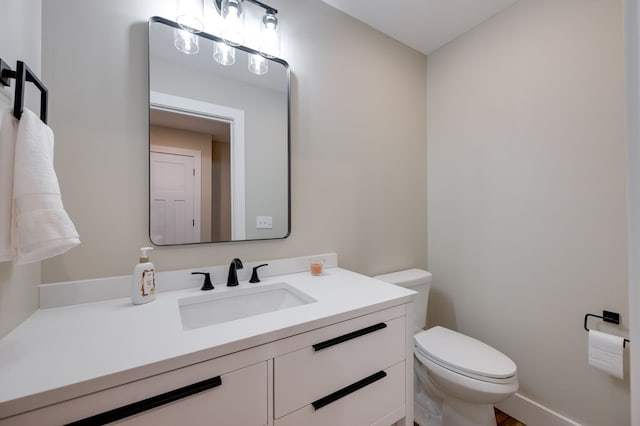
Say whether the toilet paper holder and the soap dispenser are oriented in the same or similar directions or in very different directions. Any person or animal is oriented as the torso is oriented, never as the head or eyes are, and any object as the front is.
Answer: very different directions

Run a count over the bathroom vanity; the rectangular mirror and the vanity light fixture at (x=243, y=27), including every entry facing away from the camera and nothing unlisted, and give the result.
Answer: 0

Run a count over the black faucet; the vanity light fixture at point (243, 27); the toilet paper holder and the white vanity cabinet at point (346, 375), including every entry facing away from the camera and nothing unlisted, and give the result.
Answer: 0

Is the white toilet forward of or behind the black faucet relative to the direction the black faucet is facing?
forward

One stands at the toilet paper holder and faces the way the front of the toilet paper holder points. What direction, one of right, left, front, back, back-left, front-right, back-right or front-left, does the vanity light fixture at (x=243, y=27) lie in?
front

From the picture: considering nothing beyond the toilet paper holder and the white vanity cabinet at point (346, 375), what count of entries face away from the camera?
0

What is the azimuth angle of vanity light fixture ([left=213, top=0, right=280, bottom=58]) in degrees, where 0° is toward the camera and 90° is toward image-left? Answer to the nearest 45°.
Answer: approximately 315°

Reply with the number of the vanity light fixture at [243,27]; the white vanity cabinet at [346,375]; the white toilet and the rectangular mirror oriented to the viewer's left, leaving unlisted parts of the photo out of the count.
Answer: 0

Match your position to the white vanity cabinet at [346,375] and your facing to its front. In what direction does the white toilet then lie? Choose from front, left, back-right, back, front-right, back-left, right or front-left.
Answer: left

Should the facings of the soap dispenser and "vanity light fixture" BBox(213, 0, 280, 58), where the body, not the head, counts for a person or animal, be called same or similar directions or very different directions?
same or similar directions

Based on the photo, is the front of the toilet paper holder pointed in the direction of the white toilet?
yes

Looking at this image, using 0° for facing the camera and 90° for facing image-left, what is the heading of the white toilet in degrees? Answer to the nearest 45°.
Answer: approximately 315°

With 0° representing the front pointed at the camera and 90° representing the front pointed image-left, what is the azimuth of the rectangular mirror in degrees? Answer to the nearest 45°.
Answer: approximately 315°

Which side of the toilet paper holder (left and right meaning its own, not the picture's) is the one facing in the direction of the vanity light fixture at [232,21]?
front
